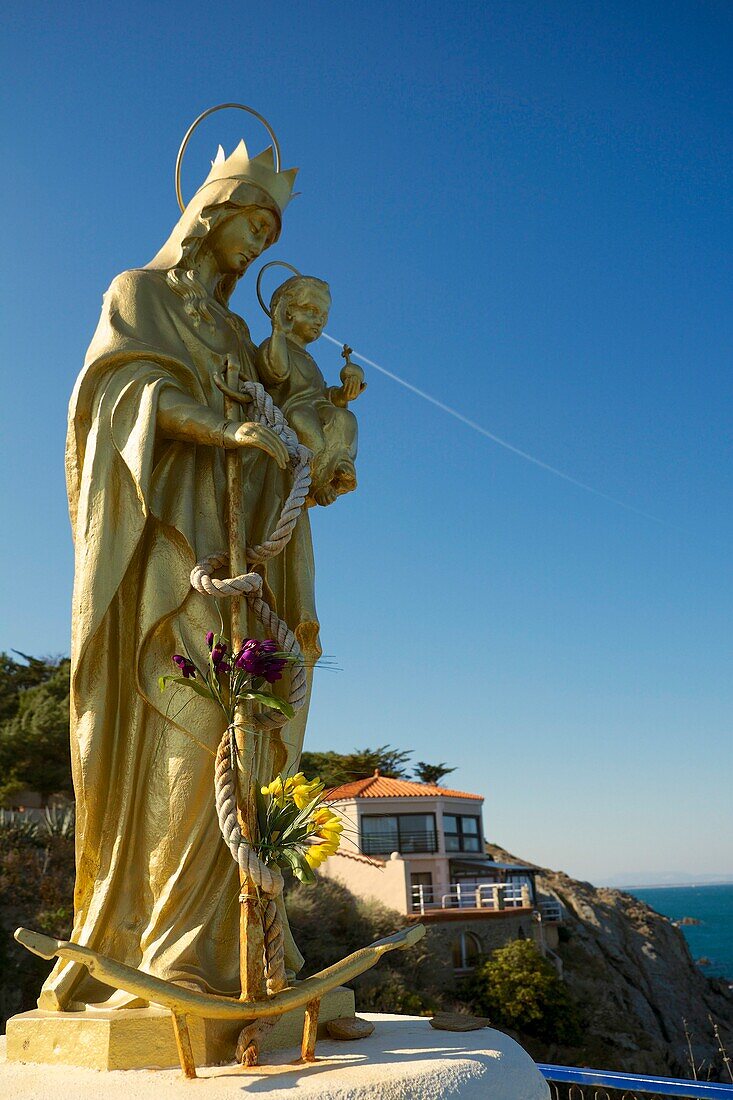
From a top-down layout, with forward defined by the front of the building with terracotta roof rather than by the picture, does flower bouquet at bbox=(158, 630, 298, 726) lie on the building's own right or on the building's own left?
on the building's own right

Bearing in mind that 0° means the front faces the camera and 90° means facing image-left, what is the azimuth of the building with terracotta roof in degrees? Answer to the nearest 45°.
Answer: approximately 315°

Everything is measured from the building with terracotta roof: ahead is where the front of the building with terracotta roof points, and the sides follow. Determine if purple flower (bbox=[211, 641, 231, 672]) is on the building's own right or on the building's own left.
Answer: on the building's own right

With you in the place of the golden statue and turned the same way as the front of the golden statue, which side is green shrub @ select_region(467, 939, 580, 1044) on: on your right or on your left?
on your left

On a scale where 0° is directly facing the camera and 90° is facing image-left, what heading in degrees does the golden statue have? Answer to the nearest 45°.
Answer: approximately 315°
